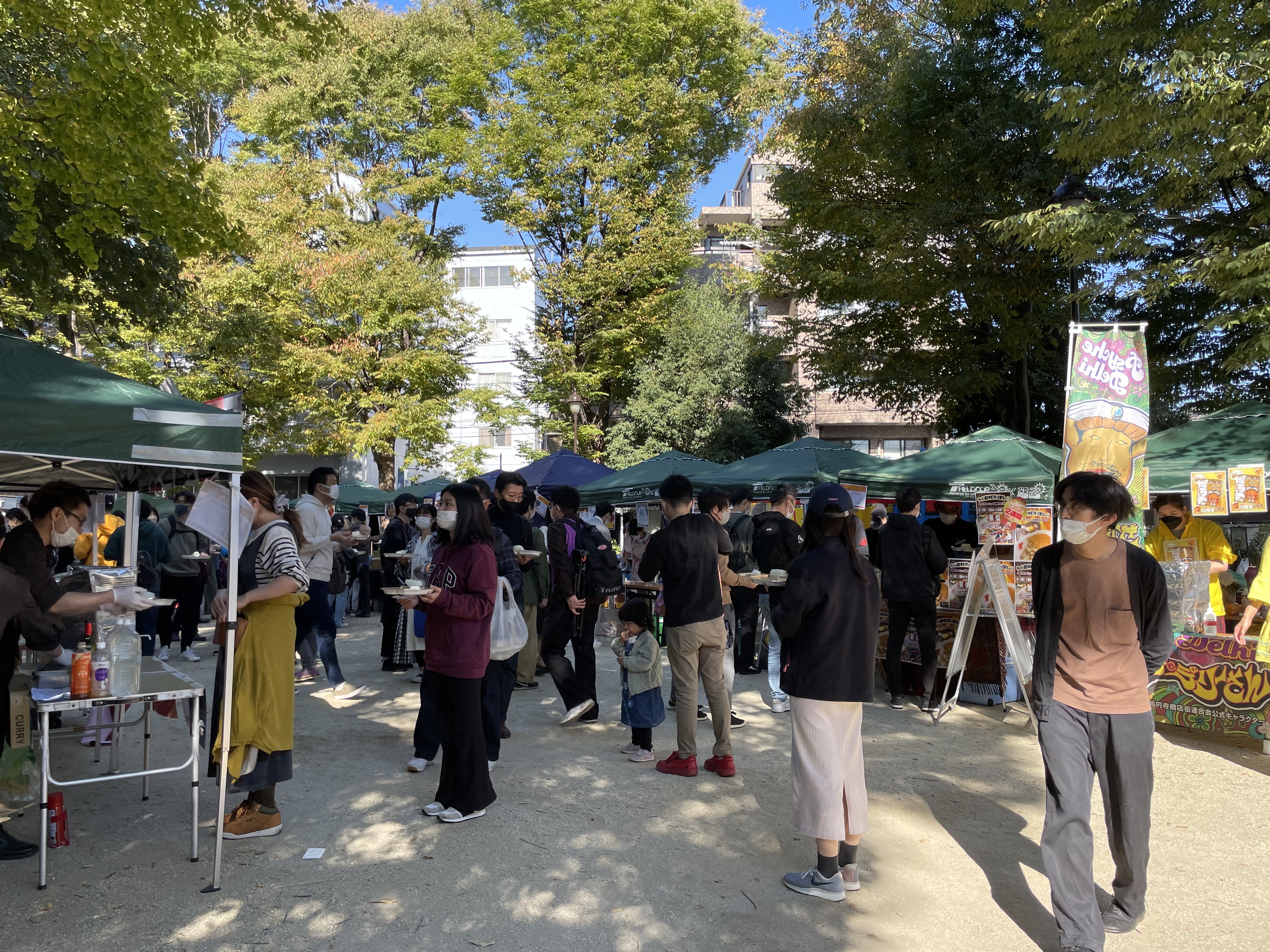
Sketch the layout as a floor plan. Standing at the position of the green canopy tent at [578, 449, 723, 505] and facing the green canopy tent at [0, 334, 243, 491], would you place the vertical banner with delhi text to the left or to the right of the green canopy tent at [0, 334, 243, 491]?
left

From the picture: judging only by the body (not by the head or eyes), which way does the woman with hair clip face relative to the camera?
to the viewer's left

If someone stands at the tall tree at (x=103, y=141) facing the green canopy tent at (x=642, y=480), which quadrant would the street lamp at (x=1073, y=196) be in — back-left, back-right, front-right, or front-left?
front-right

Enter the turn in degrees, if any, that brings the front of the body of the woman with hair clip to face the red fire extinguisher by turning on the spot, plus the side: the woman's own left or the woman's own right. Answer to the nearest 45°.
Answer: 0° — they already face it

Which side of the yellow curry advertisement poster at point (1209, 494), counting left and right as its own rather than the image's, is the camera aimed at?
front

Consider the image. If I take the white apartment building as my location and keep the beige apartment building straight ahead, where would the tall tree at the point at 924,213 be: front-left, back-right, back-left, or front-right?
front-right

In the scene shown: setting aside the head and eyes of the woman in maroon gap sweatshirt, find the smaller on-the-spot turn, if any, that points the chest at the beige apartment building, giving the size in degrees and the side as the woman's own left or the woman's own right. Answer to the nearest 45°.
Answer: approximately 180°

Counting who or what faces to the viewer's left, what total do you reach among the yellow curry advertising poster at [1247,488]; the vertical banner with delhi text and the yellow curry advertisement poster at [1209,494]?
0

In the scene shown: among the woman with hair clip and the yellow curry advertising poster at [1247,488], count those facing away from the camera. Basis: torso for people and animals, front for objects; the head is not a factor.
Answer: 0

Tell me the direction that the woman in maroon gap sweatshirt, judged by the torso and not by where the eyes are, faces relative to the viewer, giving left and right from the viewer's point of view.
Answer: facing the viewer and to the left of the viewer
